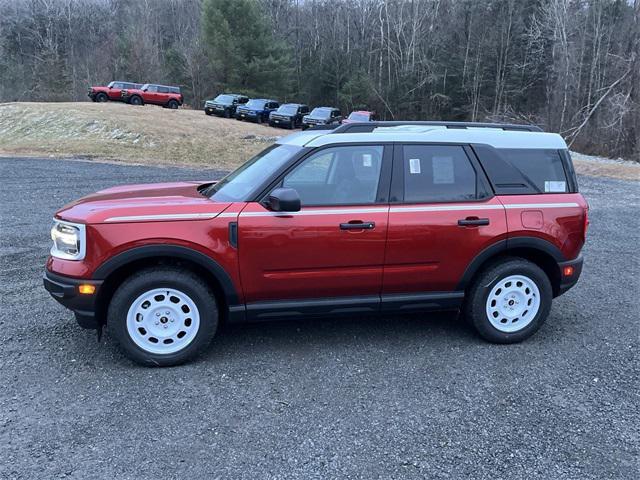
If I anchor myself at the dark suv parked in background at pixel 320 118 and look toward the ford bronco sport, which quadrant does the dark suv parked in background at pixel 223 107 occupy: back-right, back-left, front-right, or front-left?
back-right

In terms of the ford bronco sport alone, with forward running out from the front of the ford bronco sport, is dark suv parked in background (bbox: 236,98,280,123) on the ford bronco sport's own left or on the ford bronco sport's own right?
on the ford bronco sport's own right

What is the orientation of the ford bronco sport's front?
to the viewer's left

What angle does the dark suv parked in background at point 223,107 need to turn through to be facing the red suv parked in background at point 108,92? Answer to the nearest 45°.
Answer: approximately 45° to its right

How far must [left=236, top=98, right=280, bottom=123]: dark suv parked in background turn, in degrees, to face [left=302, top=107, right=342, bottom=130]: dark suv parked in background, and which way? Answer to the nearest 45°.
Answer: approximately 90° to its left

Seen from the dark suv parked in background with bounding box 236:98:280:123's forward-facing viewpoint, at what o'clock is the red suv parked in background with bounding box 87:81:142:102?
the red suv parked in background with bounding box 87:81:142:102 is roughly at 2 o'clock from the dark suv parked in background with bounding box 236:98:280:123.

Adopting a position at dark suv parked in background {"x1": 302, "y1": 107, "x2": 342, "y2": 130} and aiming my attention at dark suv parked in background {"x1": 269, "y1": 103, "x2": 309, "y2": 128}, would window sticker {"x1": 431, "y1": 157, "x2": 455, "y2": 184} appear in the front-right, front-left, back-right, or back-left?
back-left

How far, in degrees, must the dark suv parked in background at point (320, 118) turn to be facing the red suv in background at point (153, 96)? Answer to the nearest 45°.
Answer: approximately 45° to its right

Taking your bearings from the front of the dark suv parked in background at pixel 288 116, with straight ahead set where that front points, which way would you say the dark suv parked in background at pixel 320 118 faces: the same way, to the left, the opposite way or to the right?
the same way

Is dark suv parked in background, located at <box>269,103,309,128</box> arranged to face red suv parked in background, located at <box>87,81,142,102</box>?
no

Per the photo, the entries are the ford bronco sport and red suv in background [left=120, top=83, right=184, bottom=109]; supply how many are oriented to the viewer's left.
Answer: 2

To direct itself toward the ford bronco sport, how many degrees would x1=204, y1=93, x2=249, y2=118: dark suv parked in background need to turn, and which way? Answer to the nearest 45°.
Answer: approximately 45° to its left

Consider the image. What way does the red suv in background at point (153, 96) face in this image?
to the viewer's left

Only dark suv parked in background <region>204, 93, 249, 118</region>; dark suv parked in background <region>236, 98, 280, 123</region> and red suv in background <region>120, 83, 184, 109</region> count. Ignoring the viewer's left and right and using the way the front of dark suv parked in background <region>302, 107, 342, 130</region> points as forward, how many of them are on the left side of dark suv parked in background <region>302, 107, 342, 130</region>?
0

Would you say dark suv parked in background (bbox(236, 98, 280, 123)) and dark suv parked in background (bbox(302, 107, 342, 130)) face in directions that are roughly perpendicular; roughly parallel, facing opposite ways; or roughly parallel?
roughly parallel

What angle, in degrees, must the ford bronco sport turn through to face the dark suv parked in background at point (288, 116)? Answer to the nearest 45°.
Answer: approximately 90° to its right

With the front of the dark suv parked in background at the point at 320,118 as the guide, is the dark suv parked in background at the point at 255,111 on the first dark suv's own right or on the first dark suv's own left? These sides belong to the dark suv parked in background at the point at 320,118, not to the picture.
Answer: on the first dark suv's own right

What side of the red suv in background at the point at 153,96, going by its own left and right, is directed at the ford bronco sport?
left

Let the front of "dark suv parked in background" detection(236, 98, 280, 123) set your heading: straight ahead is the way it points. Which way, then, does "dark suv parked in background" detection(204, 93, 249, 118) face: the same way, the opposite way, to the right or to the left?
the same way

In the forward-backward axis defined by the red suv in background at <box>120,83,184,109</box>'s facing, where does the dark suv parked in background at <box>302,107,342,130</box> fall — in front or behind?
behind
